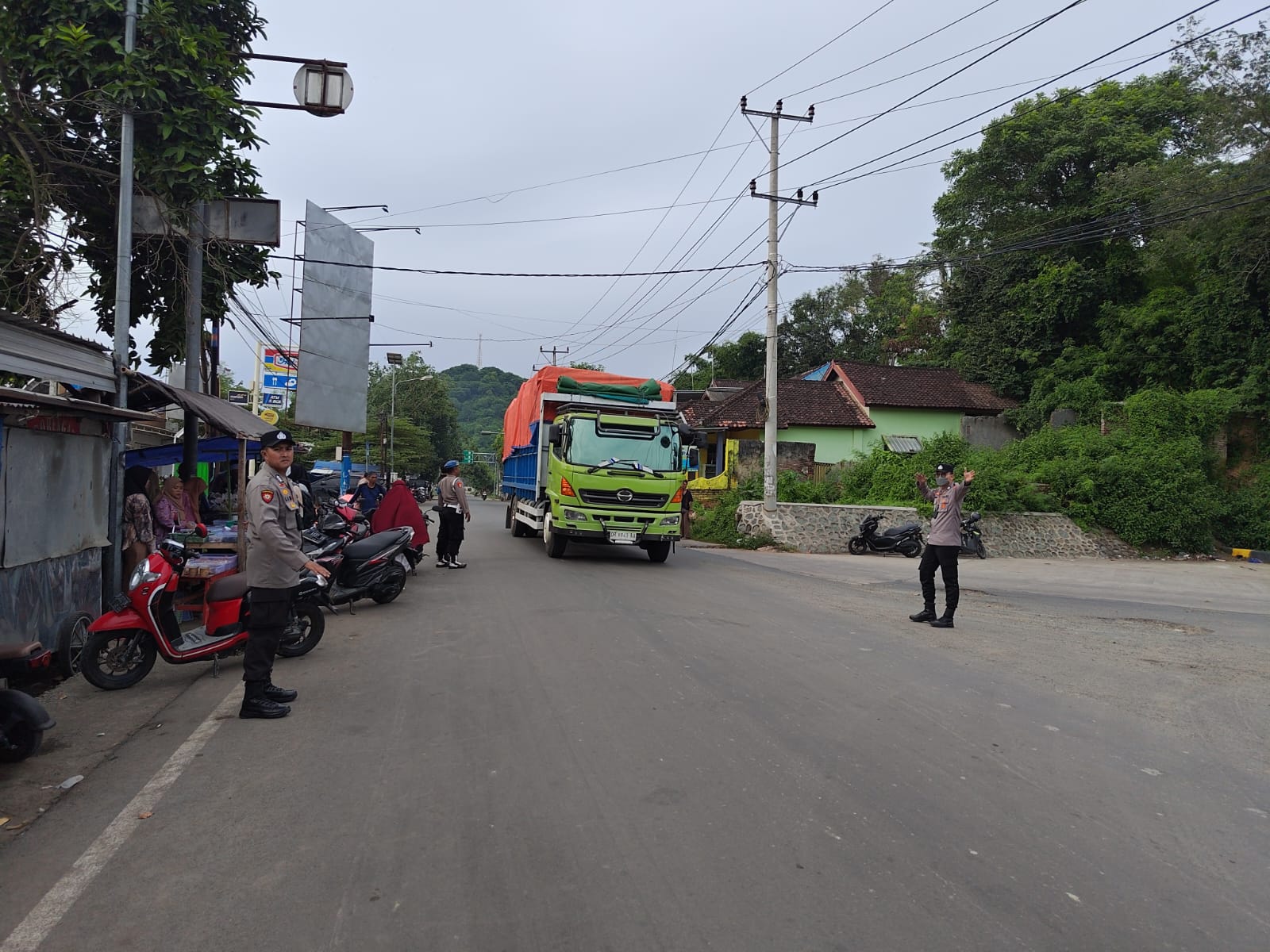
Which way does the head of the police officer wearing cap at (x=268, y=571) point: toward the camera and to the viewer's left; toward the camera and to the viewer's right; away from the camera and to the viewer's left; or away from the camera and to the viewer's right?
toward the camera and to the viewer's right

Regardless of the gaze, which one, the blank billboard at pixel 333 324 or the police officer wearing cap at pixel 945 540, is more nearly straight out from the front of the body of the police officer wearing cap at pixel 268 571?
the police officer wearing cap

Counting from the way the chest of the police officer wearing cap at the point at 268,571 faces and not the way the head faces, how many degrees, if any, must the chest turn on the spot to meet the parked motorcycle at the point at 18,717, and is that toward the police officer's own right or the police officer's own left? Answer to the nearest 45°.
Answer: approximately 180°

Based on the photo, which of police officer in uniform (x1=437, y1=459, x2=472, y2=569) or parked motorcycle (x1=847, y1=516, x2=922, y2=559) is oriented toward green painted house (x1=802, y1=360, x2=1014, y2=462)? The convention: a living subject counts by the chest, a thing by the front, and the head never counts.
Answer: the police officer in uniform

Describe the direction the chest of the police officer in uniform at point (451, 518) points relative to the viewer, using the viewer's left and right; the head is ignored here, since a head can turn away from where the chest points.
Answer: facing away from the viewer and to the right of the viewer

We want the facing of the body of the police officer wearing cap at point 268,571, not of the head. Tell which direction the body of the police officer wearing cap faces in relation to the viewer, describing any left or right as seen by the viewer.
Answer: facing to the right of the viewer

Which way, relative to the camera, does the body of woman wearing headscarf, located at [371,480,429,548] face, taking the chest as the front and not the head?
away from the camera

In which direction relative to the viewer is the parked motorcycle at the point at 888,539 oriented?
to the viewer's left

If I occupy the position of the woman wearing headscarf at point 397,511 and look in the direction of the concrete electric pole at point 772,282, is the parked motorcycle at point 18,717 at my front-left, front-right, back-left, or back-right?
back-right

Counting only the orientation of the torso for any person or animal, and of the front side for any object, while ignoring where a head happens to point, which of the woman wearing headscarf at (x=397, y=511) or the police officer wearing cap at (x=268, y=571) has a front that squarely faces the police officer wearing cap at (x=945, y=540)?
the police officer wearing cap at (x=268, y=571)
